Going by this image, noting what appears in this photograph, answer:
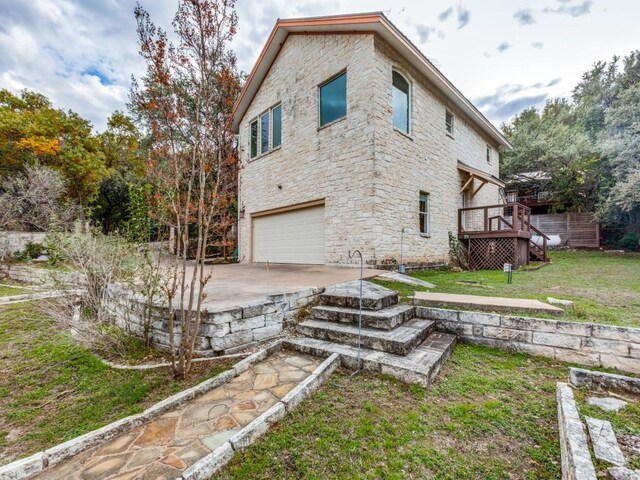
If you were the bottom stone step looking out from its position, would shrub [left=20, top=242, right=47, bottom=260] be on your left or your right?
on your right

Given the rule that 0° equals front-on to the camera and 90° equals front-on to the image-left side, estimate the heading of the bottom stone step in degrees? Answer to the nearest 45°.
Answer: approximately 45°

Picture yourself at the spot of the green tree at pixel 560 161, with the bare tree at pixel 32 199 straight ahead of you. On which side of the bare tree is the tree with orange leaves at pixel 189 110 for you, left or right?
left

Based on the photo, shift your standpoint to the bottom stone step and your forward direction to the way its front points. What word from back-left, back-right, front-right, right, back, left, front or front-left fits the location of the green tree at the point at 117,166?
right

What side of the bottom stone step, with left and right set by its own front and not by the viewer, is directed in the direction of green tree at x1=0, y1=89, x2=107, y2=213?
right

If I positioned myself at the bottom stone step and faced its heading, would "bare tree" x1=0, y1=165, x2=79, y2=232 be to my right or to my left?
on my right
